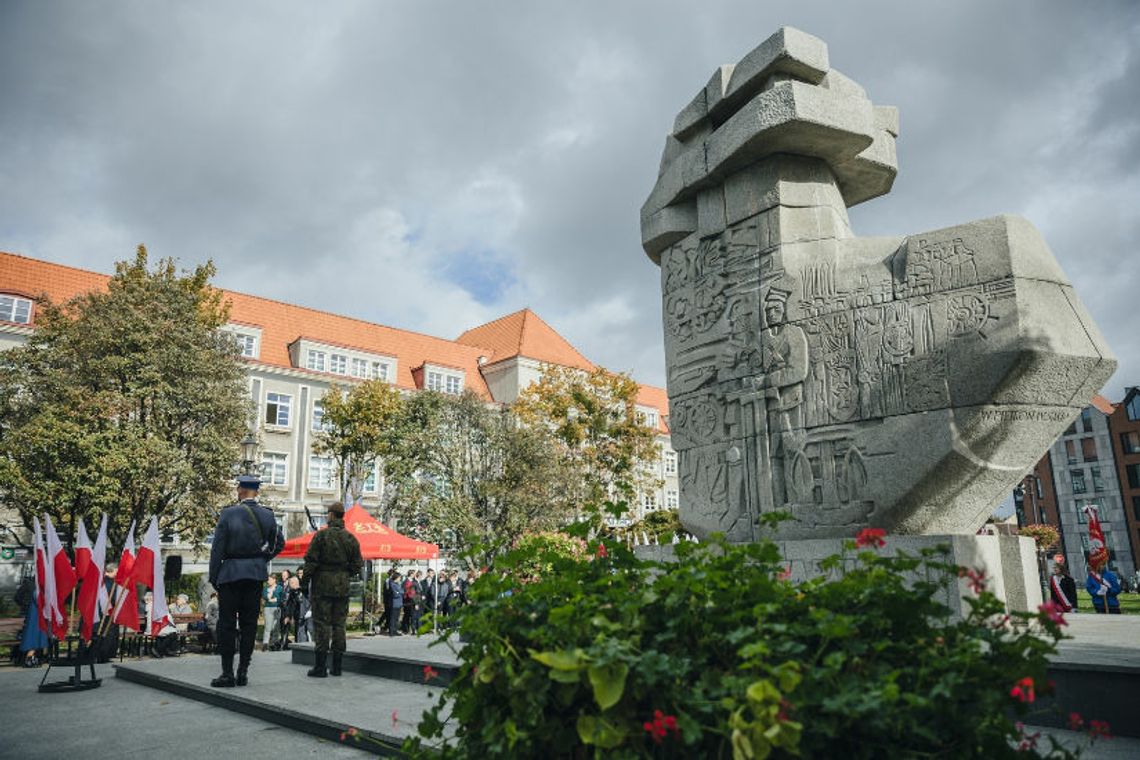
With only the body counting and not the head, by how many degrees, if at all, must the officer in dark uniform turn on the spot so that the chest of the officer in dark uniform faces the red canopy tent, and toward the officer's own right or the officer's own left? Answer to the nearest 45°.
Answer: approximately 45° to the officer's own right

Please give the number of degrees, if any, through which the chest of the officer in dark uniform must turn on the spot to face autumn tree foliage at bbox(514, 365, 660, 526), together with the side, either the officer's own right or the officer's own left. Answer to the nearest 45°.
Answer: approximately 90° to the officer's own right

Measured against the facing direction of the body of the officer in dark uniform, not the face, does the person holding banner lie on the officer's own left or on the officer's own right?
on the officer's own right

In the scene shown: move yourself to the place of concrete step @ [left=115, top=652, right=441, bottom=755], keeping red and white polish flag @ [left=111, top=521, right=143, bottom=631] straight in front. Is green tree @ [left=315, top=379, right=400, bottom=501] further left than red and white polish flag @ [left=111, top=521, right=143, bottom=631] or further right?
right

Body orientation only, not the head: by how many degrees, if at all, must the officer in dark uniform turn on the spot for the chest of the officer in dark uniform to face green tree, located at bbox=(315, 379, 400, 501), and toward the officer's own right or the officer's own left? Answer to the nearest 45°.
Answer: approximately 45° to the officer's own right

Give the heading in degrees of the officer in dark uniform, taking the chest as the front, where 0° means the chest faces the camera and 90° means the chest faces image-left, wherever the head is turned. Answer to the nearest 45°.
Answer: approximately 135°
